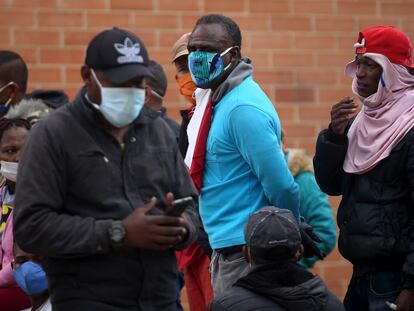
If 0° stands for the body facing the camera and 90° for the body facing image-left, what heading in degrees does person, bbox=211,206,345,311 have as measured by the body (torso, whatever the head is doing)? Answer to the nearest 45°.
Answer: approximately 180°

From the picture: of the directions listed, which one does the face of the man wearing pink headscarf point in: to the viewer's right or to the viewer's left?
to the viewer's left

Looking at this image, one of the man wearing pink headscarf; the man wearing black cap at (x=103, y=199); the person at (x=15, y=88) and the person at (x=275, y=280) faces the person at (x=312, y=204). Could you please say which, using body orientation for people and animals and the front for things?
the person at (x=275, y=280)

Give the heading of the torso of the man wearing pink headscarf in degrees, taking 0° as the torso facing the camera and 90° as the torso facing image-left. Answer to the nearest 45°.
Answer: approximately 45°

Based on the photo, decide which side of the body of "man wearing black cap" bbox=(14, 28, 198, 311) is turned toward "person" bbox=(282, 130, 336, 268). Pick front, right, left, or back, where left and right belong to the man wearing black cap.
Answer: left

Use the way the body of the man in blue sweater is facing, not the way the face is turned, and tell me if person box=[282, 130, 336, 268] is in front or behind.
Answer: behind

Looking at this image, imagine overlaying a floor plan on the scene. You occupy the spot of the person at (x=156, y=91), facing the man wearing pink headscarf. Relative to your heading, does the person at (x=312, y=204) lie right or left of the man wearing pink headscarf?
left

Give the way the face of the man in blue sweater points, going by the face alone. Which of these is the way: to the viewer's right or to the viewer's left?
to the viewer's left

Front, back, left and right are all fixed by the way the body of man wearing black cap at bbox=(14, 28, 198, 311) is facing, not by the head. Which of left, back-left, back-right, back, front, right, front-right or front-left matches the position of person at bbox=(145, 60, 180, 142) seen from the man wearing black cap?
back-left

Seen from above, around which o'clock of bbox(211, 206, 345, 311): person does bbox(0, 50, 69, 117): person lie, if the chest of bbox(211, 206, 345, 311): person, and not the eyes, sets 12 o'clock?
bbox(0, 50, 69, 117): person is roughly at 11 o'clock from bbox(211, 206, 345, 311): person.
